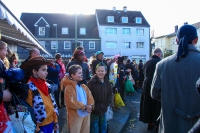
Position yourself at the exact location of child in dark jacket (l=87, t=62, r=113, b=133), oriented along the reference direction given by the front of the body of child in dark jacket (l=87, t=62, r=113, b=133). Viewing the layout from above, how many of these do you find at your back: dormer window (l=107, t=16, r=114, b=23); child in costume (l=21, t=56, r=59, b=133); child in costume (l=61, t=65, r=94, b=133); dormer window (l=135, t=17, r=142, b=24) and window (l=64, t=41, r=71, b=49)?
3

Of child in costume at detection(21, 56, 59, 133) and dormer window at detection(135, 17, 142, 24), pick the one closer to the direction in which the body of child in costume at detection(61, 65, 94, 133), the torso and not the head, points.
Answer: the child in costume

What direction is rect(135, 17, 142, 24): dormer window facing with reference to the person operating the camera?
facing the viewer

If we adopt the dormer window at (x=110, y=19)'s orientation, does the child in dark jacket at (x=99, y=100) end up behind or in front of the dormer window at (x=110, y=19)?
in front

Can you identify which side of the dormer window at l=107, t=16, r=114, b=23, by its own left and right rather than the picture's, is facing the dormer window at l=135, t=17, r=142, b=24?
left

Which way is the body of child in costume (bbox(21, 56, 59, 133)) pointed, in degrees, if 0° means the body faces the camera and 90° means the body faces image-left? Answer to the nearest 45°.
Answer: approximately 315°

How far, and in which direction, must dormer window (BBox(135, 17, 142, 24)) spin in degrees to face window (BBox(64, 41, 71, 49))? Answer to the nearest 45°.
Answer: approximately 45° to its right

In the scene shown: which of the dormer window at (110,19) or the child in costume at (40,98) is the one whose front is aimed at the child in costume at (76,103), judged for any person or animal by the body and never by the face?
the dormer window

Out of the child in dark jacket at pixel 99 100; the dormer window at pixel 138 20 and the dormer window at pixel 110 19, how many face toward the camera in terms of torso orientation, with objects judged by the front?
3

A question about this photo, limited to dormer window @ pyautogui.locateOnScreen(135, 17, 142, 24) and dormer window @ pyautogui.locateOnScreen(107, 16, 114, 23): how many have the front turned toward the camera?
2

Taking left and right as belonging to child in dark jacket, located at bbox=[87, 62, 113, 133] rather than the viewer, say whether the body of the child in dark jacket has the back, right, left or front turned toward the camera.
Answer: front

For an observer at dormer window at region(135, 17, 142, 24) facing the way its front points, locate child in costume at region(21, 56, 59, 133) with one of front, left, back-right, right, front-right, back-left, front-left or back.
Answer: front

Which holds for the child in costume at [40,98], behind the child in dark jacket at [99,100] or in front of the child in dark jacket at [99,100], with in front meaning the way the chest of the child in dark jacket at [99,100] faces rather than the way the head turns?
in front

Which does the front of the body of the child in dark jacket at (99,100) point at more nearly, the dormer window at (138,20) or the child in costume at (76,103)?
the child in costume
